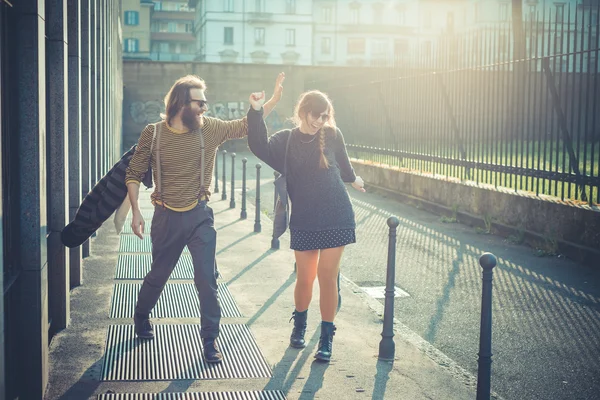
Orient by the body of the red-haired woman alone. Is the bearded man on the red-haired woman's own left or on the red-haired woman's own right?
on the red-haired woman's own right

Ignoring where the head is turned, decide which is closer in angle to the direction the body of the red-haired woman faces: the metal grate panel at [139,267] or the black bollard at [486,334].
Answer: the black bollard

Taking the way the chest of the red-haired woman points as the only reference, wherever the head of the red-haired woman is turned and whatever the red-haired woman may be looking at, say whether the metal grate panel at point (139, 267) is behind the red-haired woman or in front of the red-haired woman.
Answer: behind

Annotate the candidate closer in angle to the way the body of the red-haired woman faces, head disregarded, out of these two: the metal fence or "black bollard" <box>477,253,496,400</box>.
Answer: the black bollard

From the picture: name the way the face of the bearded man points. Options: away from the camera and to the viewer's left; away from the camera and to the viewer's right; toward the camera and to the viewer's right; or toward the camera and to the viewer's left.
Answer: toward the camera and to the viewer's right

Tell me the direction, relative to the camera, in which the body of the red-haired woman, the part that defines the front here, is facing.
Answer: toward the camera

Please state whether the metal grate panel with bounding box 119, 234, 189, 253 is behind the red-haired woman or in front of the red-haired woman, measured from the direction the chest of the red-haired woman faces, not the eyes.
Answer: behind

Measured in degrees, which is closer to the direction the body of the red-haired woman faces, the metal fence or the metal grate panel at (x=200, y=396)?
the metal grate panel

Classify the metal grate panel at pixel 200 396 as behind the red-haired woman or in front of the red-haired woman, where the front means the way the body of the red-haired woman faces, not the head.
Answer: in front

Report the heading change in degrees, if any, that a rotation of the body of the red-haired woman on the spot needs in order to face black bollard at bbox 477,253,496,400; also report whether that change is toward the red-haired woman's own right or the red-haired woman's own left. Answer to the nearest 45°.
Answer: approximately 45° to the red-haired woman's own left
